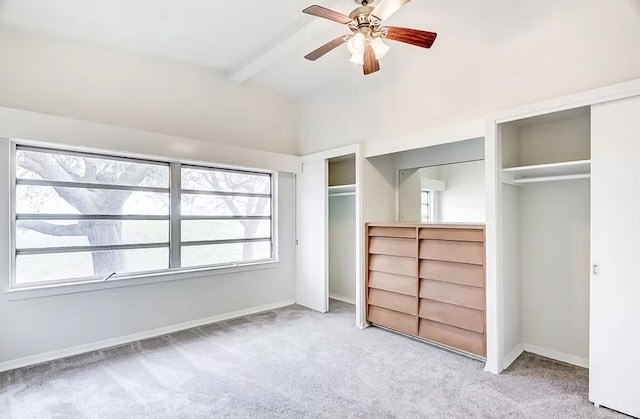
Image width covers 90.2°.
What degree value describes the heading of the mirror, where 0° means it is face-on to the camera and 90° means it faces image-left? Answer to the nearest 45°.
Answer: approximately 45°

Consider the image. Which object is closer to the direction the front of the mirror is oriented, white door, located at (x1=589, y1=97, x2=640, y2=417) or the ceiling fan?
the ceiling fan

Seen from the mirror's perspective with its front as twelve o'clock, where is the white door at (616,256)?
The white door is roughly at 9 o'clock from the mirror.

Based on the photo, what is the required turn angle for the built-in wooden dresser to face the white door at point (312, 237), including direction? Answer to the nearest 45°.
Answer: approximately 90° to its right

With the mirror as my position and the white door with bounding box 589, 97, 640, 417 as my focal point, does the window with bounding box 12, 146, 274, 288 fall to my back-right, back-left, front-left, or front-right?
back-right

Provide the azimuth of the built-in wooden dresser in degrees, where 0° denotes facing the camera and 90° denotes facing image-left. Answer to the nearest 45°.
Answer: approximately 45°

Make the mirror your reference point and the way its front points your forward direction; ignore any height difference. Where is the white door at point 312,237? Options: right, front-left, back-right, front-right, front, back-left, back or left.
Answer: front-right

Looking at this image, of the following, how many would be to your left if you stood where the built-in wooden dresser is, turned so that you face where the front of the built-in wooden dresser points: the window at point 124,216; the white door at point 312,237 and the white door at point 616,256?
1

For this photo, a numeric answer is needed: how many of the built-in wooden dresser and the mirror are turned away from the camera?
0
